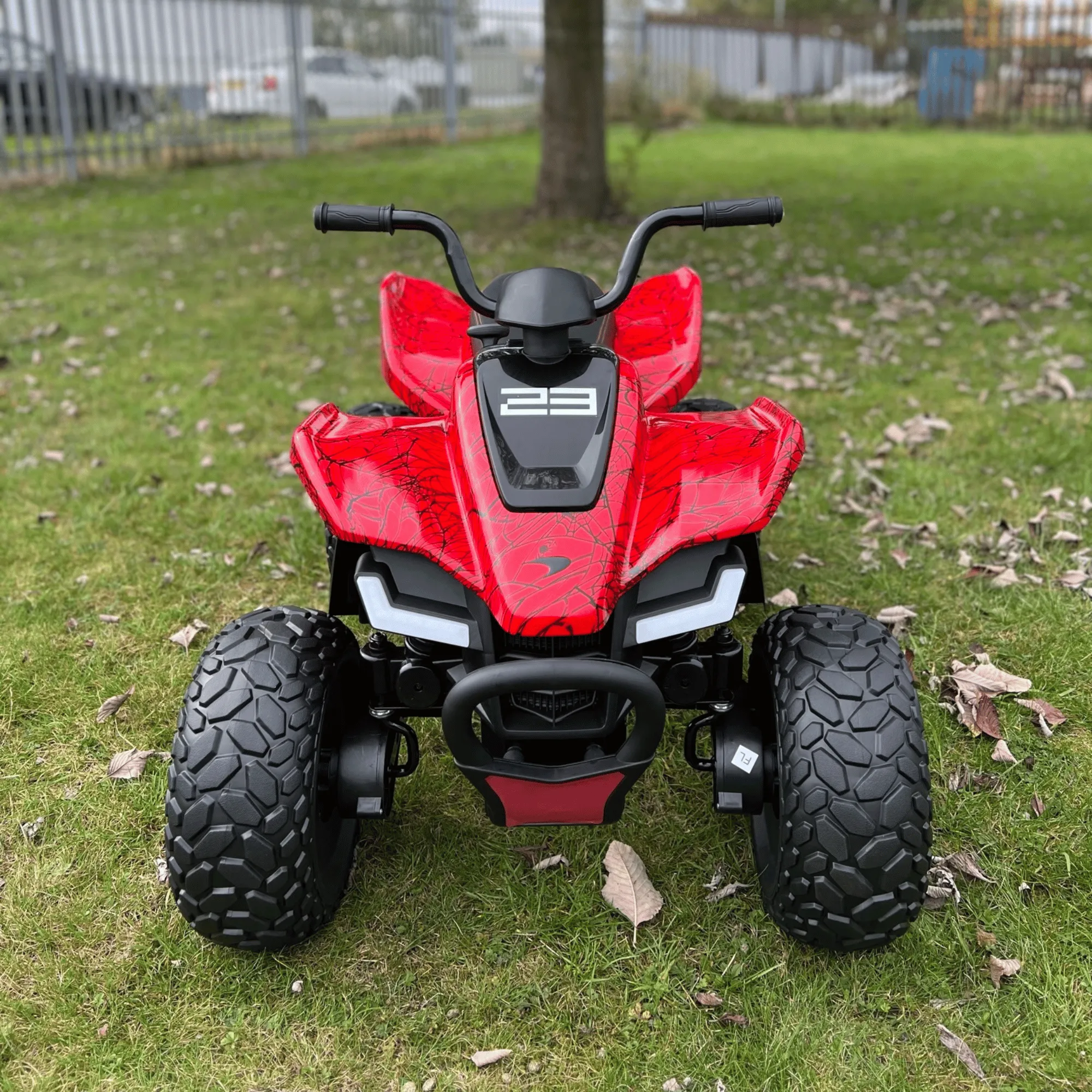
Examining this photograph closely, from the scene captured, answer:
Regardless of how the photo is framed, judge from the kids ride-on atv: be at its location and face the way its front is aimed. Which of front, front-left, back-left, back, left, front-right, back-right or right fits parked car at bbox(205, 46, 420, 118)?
back

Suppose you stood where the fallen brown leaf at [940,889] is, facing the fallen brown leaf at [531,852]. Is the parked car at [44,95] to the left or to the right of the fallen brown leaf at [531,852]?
right

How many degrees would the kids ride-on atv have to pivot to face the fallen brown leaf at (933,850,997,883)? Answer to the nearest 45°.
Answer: approximately 90° to its left

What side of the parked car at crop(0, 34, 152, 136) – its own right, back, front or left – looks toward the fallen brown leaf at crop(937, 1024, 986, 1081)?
right

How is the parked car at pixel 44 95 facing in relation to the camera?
to the viewer's right

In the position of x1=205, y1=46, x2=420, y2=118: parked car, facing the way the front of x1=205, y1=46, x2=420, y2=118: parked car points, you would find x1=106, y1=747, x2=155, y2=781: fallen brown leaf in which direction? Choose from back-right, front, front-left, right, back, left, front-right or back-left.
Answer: back-right

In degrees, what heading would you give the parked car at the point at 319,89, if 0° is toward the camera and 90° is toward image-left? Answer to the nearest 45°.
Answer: approximately 225°

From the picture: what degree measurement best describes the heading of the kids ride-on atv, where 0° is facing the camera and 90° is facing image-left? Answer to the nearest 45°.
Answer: approximately 0°

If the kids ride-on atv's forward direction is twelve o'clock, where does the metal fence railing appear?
The metal fence railing is roughly at 6 o'clock from the kids ride-on atv.
